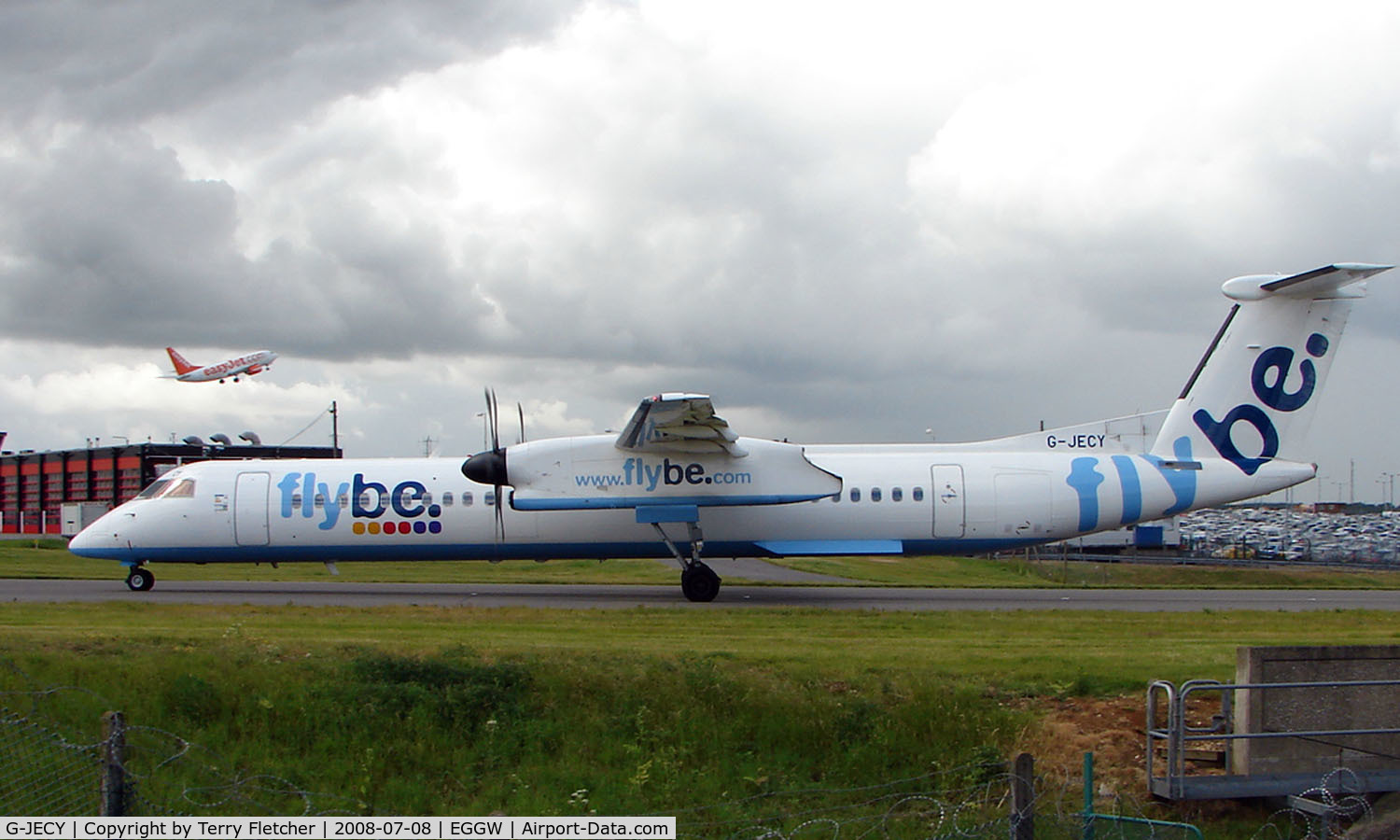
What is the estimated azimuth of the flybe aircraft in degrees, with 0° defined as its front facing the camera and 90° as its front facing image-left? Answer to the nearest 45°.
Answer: approximately 90°

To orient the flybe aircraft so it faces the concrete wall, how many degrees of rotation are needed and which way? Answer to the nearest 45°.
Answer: approximately 90° to its left

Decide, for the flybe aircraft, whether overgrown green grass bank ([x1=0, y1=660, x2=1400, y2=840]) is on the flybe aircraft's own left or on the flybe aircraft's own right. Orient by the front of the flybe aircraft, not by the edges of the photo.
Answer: on the flybe aircraft's own left

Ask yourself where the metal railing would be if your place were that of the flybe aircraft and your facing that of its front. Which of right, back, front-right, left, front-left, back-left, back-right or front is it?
left

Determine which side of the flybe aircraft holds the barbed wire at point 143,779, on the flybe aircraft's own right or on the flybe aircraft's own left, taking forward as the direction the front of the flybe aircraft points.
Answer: on the flybe aircraft's own left
